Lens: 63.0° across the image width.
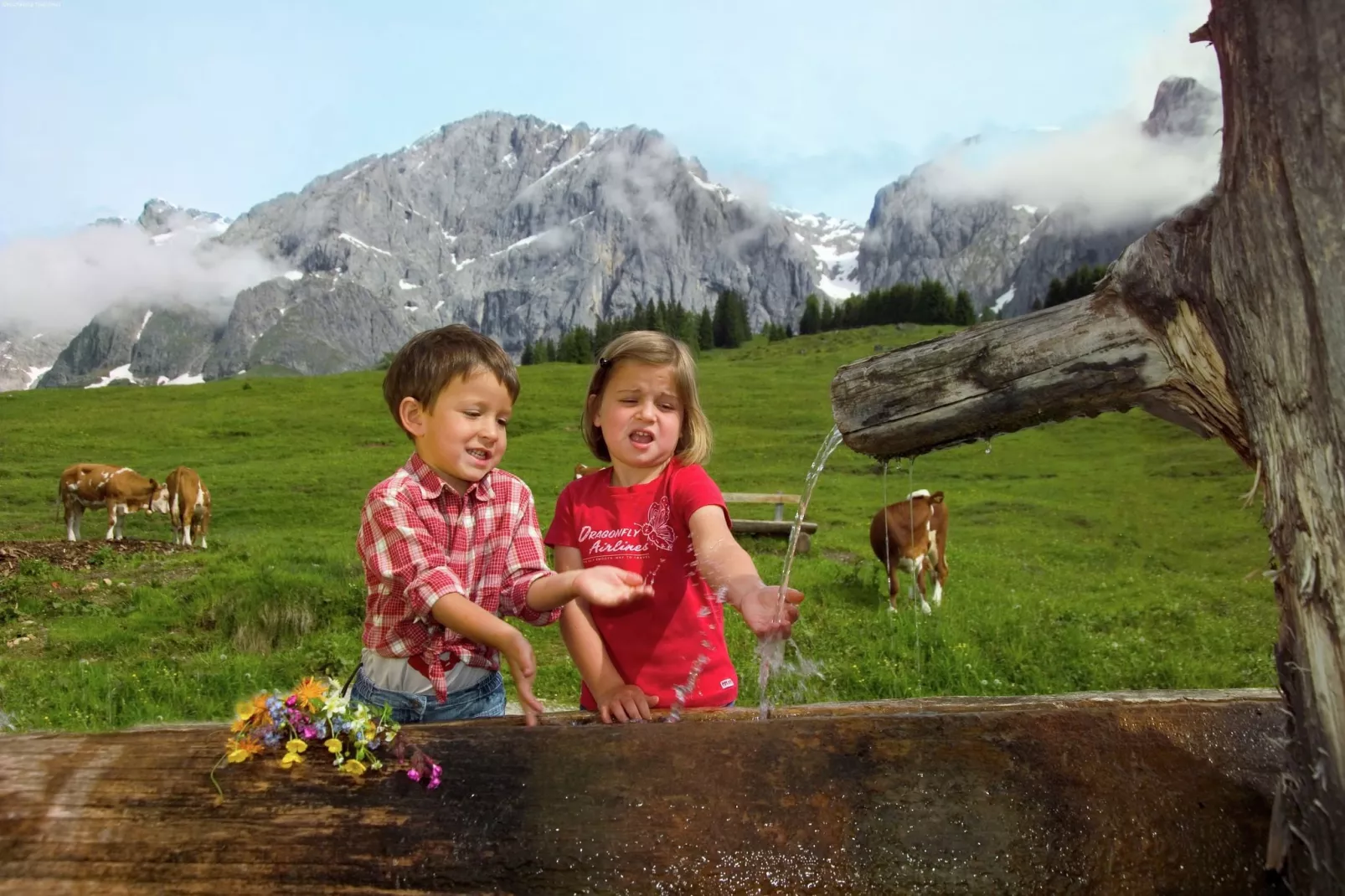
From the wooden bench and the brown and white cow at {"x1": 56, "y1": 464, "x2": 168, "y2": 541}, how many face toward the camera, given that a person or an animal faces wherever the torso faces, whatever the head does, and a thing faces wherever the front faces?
1

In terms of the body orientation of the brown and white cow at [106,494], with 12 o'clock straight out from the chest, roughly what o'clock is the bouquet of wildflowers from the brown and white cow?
The bouquet of wildflowers is roughly at 3 o'clock from the brown and white cow.

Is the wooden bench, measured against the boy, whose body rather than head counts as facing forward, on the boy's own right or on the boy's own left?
on the boy's own left

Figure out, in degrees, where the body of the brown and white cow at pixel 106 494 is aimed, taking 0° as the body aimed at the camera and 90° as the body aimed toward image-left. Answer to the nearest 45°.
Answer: approximately 270°

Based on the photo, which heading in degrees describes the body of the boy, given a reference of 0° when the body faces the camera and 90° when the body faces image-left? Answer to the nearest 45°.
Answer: approximately 315°

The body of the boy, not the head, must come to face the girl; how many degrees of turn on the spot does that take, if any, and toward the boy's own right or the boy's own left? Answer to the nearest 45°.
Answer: approximately 45° to the boy's own left

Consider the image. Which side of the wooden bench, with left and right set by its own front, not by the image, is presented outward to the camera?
front

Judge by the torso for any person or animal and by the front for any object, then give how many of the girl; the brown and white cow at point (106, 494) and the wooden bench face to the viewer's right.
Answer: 1

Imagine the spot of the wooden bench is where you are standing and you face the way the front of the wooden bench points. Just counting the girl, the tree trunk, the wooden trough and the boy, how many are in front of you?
4

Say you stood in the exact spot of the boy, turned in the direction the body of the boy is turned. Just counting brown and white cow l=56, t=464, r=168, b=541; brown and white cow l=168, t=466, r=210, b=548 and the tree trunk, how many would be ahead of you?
1

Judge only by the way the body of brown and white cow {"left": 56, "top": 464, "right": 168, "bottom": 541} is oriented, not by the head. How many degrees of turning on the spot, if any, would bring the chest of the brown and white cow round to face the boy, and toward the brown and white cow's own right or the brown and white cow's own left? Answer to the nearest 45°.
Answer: approximately 90° to the brown and white cow's own right

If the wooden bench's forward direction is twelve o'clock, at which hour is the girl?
The girl is roughly at 12 o'clock from the wooden bench.

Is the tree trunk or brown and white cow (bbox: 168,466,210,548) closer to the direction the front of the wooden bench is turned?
the tree trunk
